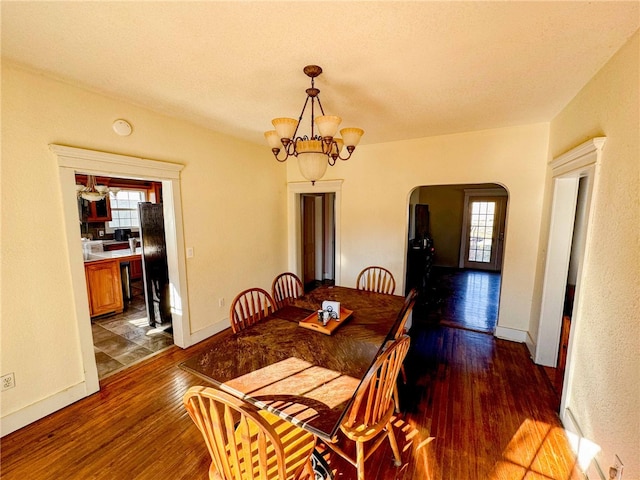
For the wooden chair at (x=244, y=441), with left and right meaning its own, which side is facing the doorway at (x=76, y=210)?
left

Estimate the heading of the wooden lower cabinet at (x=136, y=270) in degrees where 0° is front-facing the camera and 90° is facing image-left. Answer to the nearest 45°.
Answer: approximately 315°

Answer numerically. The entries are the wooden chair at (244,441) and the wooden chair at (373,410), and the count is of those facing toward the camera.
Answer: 0

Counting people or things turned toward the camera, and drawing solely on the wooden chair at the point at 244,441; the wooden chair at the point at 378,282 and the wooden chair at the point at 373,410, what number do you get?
1

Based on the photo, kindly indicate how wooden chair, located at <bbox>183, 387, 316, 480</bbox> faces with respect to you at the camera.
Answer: facing away from the viewer and to the right of the viewer

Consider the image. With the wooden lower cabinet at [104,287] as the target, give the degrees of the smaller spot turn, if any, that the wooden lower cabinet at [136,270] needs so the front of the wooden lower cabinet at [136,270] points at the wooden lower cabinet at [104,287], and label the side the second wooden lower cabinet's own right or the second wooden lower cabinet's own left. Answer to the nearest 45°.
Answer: approximately 45° to the second wooden lower cabinet's own right

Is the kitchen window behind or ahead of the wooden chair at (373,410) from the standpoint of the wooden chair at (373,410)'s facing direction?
ahead

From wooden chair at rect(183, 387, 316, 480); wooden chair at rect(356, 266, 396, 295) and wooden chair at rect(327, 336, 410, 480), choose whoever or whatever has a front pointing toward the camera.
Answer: wooden chair at rect(356, 266, 396, 295)

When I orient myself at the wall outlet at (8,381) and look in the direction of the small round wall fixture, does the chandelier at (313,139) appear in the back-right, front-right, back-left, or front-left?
front-right

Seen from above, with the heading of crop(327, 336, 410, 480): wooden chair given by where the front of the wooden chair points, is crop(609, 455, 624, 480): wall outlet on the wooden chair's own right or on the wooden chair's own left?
on the wooden chair's own right

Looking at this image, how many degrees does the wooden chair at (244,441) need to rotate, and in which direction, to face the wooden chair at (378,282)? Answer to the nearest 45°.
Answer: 0° — it already faces it

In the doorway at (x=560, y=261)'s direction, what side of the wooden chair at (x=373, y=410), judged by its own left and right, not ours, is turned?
right

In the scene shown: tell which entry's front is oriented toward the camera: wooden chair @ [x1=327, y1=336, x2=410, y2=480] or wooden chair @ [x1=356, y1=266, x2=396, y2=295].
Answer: wooden chair @ [x1=356, y1=266, x2=396, y2=295]

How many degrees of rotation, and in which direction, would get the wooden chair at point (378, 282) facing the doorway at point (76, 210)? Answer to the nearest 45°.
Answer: approximately 45° to its right

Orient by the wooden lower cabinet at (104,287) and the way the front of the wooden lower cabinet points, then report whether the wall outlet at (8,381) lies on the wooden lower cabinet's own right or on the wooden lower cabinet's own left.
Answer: on the wooden lower cabinet's own right

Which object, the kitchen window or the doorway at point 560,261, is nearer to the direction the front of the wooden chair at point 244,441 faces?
the doorway

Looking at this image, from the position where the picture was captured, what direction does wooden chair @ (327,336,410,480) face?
facing away from the viewer and to the left of the viewer

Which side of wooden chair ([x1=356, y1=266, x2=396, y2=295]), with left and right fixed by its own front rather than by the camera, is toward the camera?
front

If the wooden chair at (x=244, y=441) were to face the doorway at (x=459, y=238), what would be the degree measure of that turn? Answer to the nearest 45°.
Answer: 0° — it already faces it
